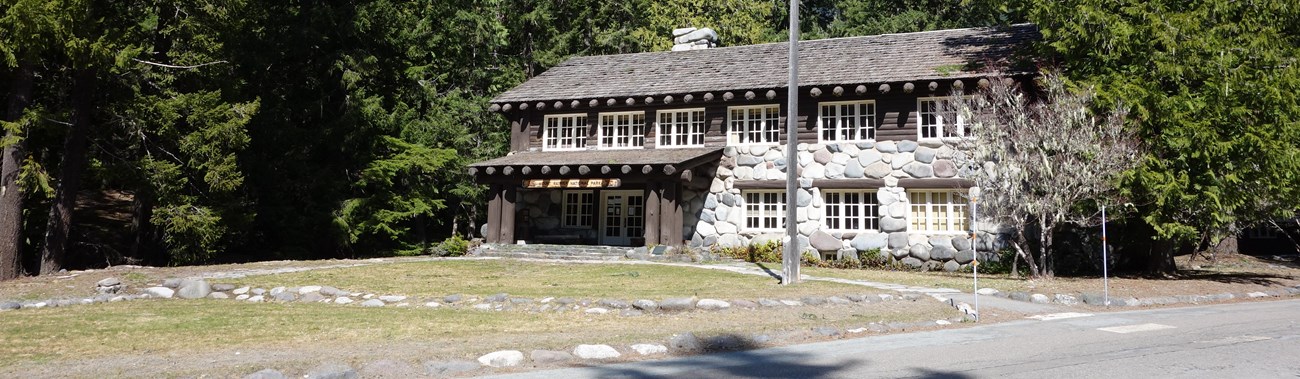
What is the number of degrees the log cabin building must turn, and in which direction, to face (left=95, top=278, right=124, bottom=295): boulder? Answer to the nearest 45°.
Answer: approximately 45° to its right

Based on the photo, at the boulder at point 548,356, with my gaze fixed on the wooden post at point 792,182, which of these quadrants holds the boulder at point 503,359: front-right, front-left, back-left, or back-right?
back-left

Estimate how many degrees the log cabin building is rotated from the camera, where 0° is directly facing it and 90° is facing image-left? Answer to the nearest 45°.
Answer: approximately 0°

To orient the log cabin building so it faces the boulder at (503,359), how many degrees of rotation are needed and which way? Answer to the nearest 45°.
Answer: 0° — it already faces it

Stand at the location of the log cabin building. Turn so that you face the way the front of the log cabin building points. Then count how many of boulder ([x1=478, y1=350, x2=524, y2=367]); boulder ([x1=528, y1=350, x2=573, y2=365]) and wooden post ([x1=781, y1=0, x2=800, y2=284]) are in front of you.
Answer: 3

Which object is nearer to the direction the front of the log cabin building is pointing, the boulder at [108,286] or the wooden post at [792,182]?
the wooden post

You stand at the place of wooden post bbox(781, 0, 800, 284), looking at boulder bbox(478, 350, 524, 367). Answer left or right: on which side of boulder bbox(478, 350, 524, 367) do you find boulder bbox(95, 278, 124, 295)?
right

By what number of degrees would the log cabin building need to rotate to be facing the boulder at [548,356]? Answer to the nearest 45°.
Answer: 0° — it already faces it

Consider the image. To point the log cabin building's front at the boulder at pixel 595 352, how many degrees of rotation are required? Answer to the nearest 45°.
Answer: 0° — it already faces it

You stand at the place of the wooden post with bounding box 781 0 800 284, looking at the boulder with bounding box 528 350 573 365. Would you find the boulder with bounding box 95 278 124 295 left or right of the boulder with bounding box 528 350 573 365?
right
